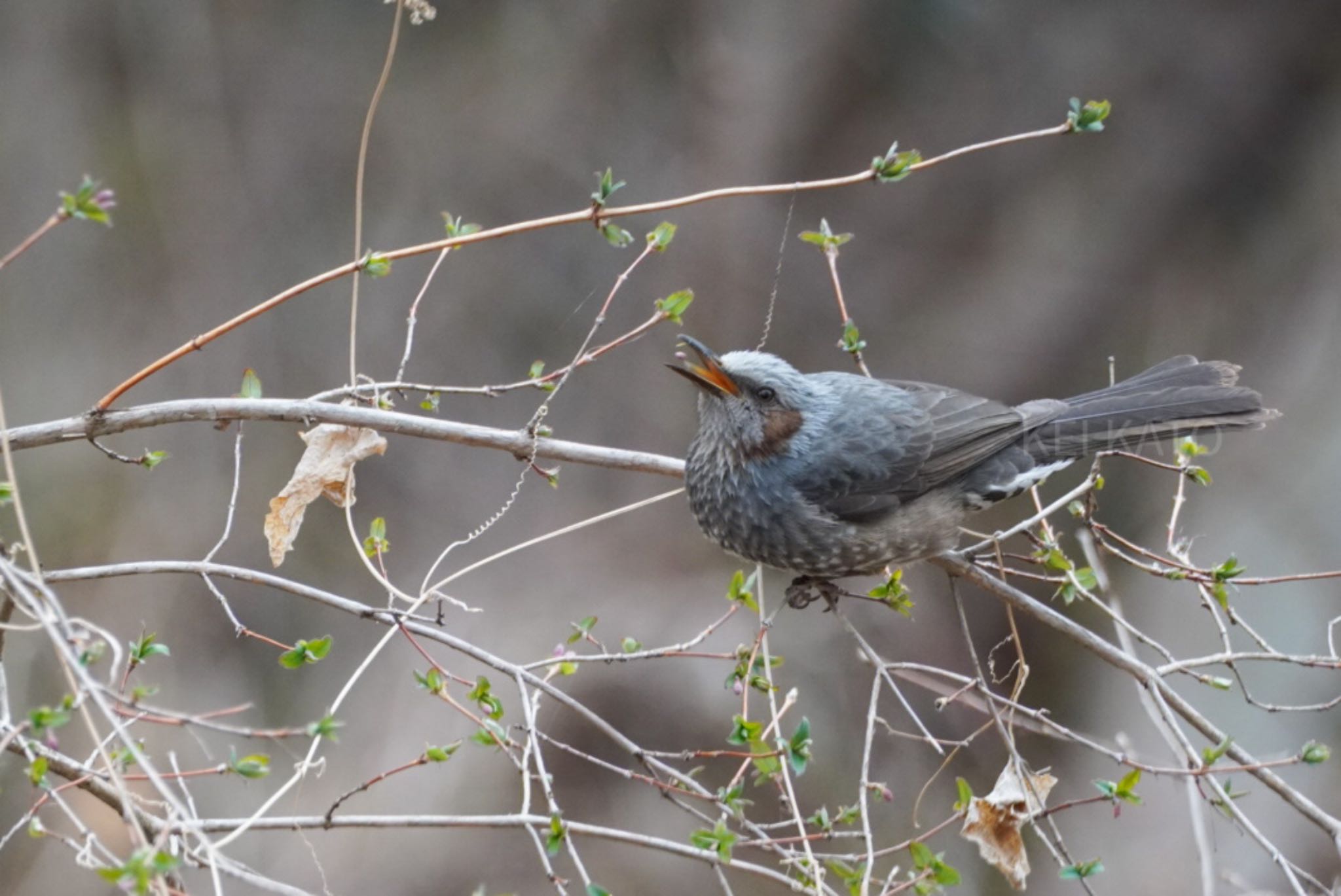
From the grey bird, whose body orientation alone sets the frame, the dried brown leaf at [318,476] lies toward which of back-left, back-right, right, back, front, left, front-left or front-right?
front-left

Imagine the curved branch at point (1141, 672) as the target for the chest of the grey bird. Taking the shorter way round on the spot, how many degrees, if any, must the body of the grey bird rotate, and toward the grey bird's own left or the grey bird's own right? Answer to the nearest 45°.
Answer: approximately 135° to the grey bird's own left

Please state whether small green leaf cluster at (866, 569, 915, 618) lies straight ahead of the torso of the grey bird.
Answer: no

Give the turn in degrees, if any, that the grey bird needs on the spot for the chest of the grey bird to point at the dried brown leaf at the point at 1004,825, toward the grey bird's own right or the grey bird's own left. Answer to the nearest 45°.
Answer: approximately 135° to the grey bird's own left

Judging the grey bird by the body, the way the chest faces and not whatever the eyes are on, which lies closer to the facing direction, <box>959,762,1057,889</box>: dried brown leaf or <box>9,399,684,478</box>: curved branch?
the curved branch

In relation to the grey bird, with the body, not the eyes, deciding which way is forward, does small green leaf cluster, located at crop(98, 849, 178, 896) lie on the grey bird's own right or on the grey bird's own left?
on the grey bird's own left

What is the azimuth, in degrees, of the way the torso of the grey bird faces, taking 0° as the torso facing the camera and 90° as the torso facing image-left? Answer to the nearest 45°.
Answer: approximately 90°
